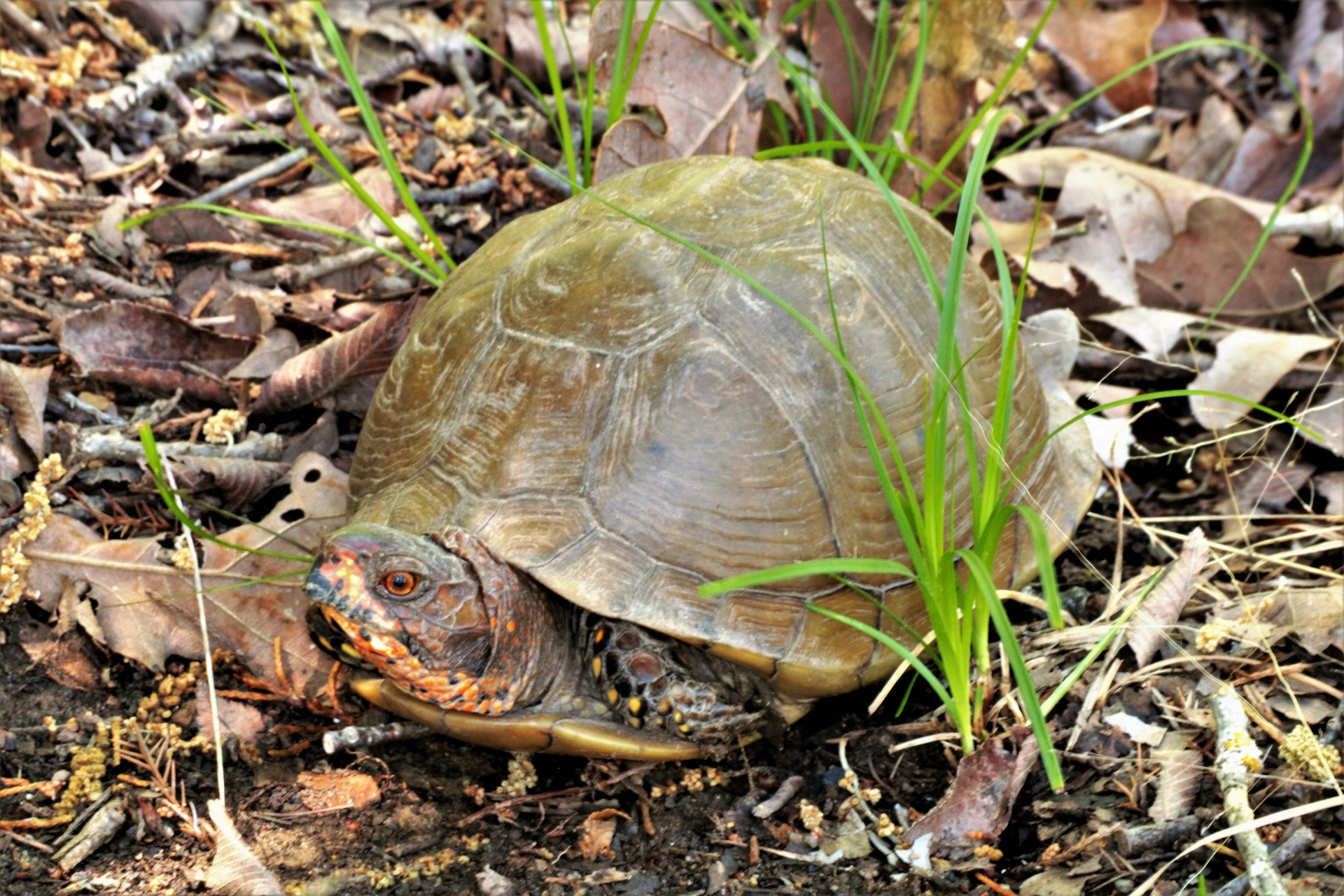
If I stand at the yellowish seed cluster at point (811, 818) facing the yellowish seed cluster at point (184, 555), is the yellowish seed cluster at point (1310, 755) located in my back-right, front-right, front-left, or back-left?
back-right

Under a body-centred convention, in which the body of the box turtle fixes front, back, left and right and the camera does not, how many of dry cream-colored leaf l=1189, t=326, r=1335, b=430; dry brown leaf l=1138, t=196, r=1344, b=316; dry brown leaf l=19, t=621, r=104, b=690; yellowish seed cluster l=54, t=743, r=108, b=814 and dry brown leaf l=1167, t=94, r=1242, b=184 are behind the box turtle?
3

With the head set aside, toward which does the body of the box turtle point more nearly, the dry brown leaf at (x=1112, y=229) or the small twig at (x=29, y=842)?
the small twig

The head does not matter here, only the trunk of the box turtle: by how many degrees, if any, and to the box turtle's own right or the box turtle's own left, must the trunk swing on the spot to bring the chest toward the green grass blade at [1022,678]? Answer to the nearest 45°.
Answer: approximately 90° to the box turtle's own left

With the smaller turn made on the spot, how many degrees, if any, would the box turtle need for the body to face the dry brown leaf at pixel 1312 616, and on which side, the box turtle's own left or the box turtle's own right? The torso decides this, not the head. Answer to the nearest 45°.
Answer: approximately 135° to the box turtle's own left

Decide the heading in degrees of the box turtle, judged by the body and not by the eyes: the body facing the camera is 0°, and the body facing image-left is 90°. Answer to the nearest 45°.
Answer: approximately 45°

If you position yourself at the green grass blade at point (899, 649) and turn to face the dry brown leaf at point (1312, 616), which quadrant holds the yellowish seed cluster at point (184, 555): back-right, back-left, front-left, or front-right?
back-left

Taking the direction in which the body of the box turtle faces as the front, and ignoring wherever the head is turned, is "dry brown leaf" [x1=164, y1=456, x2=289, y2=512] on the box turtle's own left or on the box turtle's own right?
on the box turtle's own right

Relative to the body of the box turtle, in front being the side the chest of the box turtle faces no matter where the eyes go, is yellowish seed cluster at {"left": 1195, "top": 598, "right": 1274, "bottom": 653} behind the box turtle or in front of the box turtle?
behind
